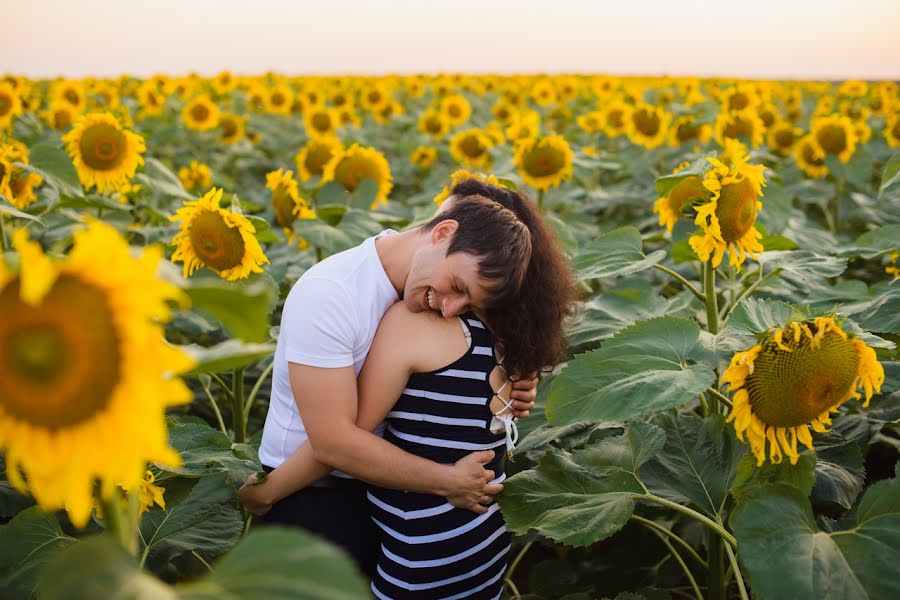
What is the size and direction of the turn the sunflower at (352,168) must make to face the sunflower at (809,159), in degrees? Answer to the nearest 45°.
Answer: approximately 135° to its left

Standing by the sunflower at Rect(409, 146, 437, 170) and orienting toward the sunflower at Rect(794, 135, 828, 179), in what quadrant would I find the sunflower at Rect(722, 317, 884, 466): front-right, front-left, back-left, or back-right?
front-right

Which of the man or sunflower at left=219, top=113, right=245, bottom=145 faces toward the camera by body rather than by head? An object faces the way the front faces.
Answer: the sunflower

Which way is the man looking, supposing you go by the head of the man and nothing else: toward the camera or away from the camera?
toward the camera

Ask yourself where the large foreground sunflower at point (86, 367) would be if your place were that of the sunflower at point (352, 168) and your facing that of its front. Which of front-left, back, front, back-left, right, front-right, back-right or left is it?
front

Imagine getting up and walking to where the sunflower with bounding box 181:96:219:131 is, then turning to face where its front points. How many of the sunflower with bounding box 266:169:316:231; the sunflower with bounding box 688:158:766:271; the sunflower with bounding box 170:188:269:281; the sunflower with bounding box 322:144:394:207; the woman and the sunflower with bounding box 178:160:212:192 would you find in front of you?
6

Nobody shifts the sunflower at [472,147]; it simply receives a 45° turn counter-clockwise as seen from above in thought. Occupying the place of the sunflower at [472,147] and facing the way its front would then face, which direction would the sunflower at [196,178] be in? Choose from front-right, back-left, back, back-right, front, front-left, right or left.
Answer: back-right

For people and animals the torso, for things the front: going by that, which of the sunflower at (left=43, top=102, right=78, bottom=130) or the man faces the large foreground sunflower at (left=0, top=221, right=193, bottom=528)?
the sunflower

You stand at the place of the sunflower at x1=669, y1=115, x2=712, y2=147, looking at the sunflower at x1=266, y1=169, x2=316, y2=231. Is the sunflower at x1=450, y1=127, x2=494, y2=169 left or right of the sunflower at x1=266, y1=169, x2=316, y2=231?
right

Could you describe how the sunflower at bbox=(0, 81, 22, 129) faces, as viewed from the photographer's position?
facing the viewer

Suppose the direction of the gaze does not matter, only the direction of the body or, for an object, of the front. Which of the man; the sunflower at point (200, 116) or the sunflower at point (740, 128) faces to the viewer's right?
the man

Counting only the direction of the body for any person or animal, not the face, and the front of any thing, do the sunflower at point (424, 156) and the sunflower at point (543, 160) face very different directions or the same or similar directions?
same or similar directions

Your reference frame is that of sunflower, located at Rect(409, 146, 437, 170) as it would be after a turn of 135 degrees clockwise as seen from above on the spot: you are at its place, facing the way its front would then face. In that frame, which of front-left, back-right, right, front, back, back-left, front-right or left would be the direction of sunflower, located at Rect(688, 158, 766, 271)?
back-left

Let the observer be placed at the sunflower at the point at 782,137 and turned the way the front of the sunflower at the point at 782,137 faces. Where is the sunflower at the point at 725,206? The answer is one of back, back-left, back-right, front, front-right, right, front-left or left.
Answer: front

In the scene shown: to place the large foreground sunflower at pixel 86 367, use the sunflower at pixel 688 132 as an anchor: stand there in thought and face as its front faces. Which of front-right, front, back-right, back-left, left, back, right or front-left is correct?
front

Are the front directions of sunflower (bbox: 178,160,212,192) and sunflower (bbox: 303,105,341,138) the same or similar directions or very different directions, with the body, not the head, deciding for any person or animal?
same or similar directions

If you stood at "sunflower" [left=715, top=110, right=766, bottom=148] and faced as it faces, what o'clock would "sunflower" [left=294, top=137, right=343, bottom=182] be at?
"sunflower" [left=294, top=137, right=343, bottom=182] is roughly at 2 o'clock from "sunflower" [left=715, top=110, right=766, bottom=148].

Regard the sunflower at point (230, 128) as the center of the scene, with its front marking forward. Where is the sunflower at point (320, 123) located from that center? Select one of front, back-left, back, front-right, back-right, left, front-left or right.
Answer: front-left

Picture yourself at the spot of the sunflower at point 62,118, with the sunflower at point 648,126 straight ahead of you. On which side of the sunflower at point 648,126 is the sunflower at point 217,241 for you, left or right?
right

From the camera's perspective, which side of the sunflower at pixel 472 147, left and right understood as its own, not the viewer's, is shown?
front
